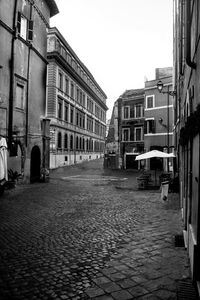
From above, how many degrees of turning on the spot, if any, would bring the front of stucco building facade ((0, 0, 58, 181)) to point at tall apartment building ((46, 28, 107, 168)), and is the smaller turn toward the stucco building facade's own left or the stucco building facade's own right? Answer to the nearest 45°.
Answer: approximately 135° to the stucco building facade's own left

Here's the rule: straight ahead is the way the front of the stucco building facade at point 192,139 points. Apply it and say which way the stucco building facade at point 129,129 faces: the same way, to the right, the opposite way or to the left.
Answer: to the left

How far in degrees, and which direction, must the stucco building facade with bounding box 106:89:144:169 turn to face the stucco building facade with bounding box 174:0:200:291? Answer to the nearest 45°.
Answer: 0° — it already faces it

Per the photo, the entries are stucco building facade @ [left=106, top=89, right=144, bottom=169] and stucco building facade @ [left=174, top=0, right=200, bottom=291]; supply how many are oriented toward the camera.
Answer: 1

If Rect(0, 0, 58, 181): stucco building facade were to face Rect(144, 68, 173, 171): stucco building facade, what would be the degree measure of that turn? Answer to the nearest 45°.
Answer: approximately 90° to its left

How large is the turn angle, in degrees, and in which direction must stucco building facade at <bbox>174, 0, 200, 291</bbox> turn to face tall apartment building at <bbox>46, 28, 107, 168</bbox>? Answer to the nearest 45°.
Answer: approximately 45° to its right

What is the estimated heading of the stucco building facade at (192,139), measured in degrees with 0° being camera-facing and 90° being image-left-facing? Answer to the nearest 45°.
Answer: approximately 90°

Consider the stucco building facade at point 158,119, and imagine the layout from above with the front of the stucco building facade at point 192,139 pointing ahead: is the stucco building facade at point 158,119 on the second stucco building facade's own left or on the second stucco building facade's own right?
on the second stucco building facade's own right

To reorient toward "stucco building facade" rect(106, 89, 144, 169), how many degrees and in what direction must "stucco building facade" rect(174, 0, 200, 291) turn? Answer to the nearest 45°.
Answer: approximately 90° to its right

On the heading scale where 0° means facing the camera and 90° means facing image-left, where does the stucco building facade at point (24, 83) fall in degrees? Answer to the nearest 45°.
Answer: approximately 315°
